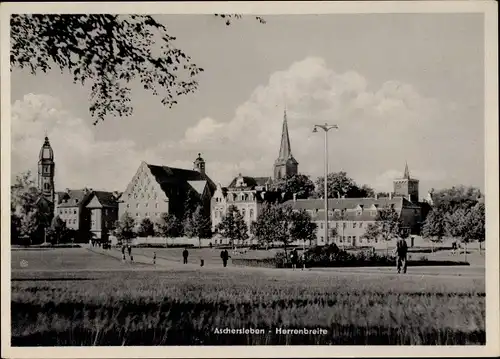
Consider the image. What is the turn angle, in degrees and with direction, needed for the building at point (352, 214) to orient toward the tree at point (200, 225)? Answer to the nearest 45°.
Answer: approximately 90° to its right

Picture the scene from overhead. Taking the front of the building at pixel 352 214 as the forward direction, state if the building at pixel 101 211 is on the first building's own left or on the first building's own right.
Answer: on the first building's own right

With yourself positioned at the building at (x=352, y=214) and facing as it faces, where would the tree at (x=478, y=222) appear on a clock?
The tree is roughly at 10 o'clock from the building.

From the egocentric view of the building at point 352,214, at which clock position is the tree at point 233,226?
The tree is roughly at 3 o'clock from the building.

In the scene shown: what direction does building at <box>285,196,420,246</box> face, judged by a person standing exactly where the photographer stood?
facing the viewer

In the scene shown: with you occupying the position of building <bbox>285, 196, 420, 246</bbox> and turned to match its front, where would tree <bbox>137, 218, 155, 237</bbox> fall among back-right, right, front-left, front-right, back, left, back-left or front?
right

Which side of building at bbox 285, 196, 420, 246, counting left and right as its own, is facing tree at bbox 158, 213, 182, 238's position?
right

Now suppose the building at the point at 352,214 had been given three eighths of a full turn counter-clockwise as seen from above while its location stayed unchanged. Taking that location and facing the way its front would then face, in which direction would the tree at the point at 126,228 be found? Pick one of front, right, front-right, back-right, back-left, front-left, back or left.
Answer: back-left
